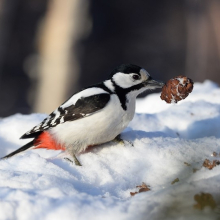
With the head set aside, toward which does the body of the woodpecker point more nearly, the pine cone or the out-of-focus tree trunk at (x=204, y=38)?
the pine cone

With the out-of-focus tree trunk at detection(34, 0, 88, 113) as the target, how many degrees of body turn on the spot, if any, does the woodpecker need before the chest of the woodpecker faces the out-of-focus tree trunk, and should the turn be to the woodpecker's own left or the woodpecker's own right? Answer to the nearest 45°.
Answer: approximately 90° to the woodpecker's own left

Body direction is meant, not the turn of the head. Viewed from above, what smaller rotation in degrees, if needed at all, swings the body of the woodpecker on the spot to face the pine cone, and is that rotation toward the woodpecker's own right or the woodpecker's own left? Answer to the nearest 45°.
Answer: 0° — it already faces it

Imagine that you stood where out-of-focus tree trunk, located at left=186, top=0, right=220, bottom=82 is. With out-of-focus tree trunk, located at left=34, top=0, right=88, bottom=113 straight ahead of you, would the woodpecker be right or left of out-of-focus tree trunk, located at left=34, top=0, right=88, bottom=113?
left

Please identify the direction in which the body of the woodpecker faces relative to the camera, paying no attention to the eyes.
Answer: to the viewer's right

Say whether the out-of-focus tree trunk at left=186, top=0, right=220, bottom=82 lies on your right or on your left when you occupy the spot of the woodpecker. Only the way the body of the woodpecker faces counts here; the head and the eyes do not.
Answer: on your left
